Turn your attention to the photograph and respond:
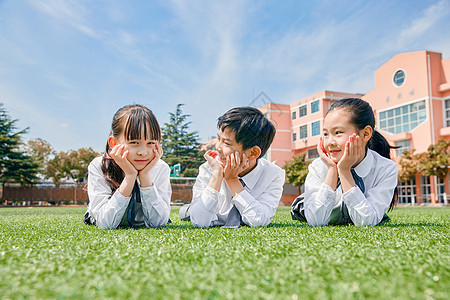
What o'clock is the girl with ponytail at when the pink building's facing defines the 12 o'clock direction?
The girl with ponytail is roughly at 11 o'clock from the pink building.

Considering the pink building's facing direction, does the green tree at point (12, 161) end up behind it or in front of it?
in front

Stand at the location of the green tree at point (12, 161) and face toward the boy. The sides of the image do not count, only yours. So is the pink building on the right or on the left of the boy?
left

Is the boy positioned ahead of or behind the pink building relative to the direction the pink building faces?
ahead

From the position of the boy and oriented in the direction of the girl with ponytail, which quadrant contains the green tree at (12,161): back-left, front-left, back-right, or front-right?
back-left

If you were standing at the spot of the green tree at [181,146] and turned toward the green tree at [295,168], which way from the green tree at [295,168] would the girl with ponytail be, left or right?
right

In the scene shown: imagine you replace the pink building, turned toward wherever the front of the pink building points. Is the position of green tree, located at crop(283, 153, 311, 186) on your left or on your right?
on your right

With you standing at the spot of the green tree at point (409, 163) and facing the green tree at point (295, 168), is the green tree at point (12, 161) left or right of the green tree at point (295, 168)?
left
